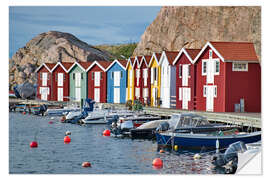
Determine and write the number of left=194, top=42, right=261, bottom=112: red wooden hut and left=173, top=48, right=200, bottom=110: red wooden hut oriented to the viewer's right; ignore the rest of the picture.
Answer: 0

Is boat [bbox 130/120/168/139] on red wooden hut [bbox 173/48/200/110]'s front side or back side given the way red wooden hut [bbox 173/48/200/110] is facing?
on the front side

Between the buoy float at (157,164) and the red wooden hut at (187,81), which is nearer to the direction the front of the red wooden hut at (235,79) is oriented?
the buoy float

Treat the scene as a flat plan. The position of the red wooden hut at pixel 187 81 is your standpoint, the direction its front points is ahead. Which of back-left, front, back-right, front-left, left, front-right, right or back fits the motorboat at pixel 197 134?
front-left

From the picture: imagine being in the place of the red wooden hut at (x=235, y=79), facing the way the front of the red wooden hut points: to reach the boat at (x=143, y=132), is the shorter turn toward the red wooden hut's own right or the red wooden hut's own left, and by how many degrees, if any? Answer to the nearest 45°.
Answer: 0° — it already faces it

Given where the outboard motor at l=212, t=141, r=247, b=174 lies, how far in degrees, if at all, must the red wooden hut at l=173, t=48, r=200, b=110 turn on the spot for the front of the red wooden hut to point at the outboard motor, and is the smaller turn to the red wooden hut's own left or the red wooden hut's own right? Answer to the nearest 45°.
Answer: approximately 45° to the red wooden hut's own left

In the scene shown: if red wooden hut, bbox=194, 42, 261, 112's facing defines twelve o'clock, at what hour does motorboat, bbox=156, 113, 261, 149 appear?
The motorboat is roughly at 11 o'clock from the red wooden hut.

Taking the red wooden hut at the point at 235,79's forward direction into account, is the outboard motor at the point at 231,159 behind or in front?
in front

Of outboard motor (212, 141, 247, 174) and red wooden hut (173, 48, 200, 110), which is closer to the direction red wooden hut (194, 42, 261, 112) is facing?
the outboard motor
